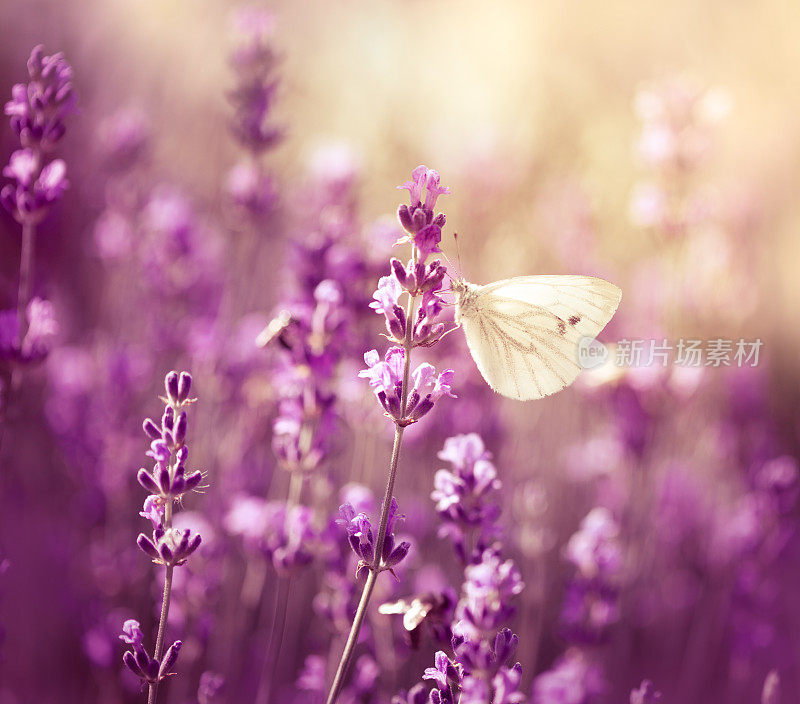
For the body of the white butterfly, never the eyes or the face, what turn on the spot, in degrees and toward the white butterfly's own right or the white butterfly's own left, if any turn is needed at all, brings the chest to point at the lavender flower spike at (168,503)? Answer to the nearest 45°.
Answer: approximately 45° to the white butterfly's own left

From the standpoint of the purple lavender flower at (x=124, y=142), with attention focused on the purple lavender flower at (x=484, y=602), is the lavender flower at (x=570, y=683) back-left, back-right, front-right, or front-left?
front-left

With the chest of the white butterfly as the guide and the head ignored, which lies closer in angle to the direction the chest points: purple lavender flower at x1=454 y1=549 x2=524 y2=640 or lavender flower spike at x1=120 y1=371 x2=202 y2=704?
the lavender flower spike

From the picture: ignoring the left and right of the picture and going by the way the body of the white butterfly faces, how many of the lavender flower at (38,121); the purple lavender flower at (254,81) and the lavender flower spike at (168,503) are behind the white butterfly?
0

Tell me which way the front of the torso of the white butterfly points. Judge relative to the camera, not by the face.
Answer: to the viewer's left

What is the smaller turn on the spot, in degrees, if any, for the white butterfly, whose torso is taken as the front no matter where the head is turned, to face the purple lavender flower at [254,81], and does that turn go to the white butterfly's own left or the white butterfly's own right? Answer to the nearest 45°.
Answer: approximately 45° to the white butterfly's own right

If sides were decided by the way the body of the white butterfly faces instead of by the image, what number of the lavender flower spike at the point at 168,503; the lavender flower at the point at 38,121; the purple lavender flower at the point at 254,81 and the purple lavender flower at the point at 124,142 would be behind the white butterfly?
0

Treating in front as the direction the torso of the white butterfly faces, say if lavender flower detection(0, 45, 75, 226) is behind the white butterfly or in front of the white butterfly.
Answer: in front

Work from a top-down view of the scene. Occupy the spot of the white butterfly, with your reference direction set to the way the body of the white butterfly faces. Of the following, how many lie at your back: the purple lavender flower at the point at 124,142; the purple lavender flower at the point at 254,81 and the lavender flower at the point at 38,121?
0
